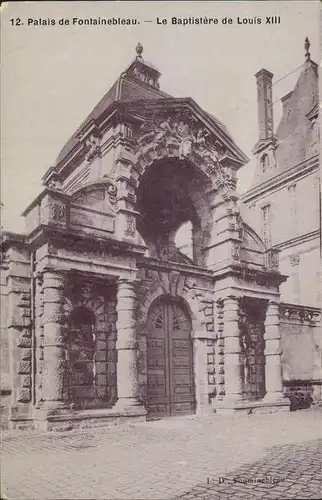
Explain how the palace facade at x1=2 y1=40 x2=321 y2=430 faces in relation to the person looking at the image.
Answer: facing the viewer and to the right of the viewer
